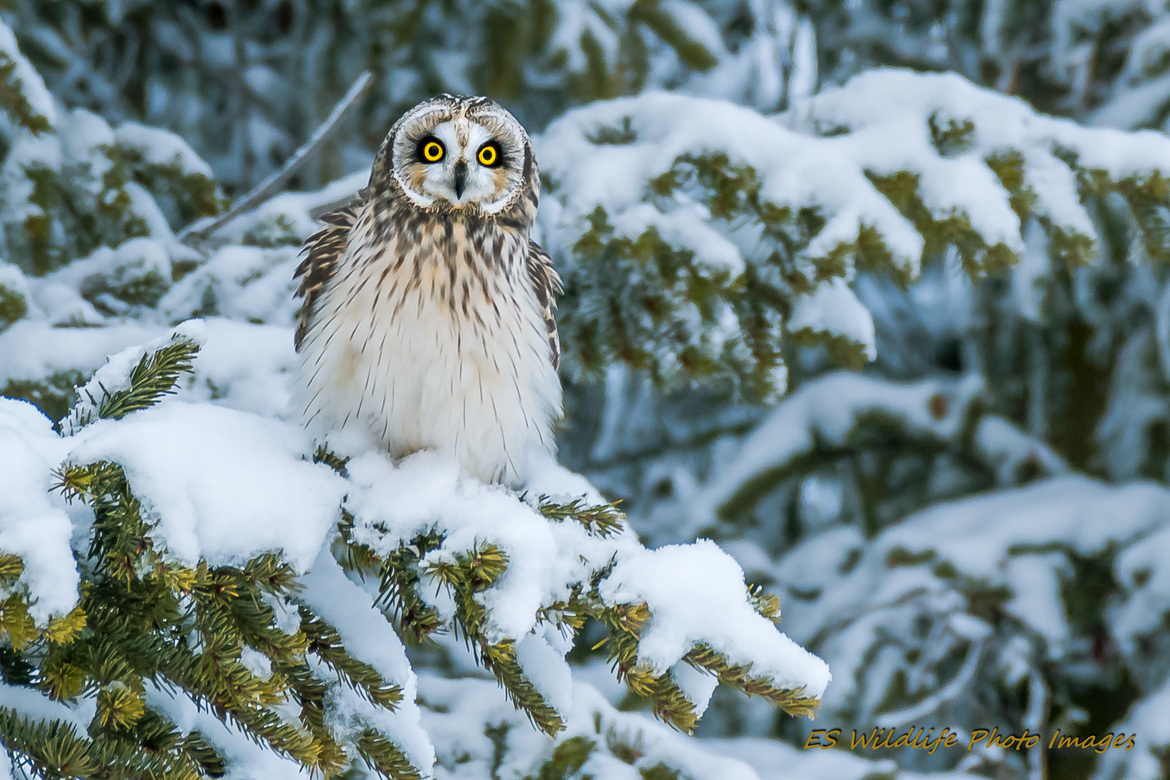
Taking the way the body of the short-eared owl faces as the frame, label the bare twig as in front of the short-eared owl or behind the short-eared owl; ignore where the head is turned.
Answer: behind

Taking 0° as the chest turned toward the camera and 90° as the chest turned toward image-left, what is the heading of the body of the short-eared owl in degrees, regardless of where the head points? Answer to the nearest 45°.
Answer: approximately 0°
